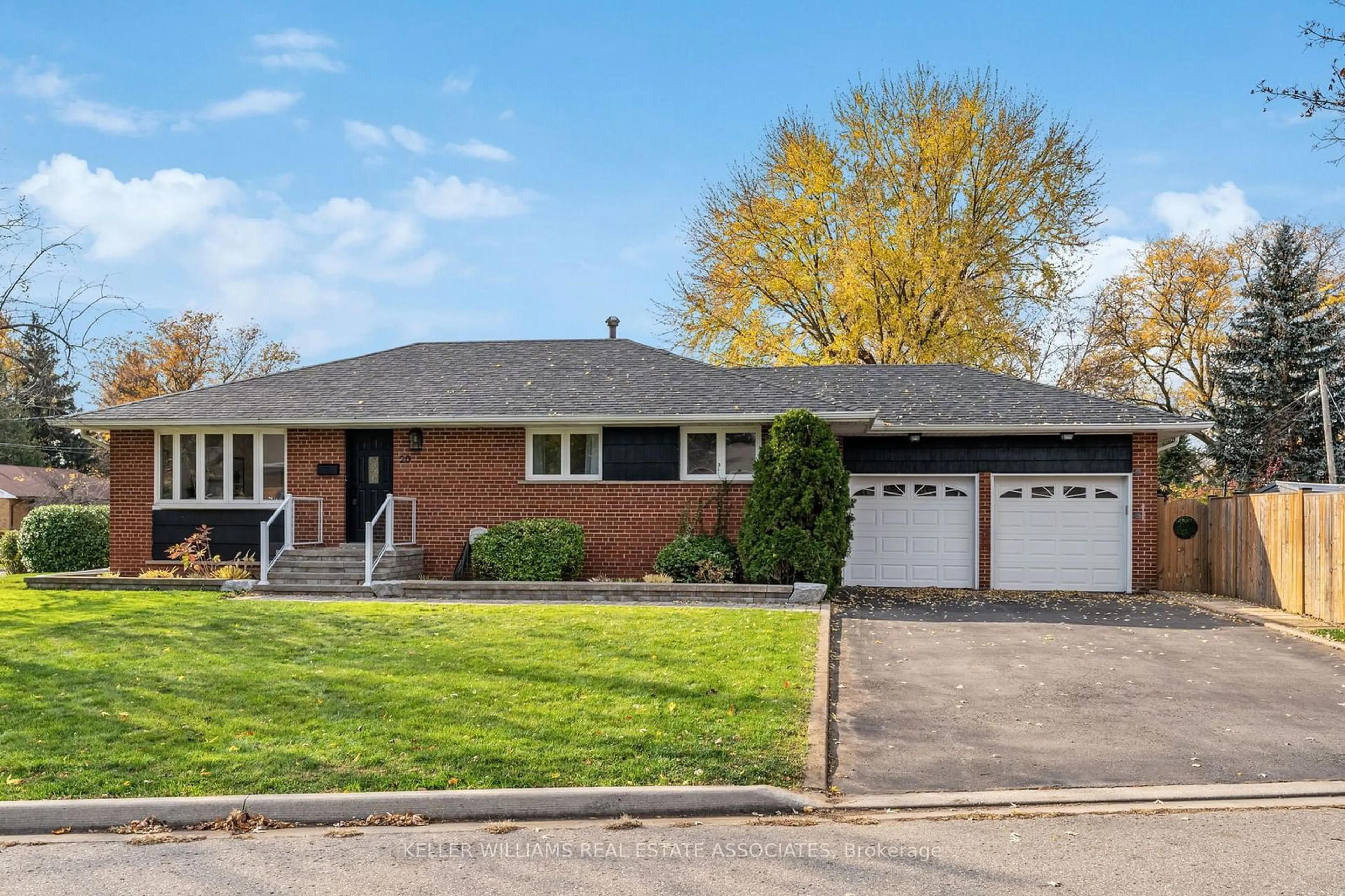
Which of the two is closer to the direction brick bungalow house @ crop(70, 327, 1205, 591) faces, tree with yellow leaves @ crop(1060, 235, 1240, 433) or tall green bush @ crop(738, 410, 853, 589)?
the tall green bush

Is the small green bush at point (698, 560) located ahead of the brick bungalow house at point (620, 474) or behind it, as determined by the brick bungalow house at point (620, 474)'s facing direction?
ahead

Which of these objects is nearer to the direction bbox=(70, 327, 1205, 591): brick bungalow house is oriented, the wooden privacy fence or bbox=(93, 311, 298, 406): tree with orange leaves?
the wooden privacy fence

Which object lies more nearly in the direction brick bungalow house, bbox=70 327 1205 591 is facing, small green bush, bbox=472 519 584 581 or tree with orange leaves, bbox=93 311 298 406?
the small green bush

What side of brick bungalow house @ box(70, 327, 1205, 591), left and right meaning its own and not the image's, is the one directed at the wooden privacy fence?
left

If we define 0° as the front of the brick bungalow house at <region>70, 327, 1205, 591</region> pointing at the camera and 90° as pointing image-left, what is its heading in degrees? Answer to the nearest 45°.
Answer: approximately 0°

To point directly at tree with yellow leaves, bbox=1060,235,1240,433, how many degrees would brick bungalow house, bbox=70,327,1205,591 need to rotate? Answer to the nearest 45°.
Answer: approximately 135° to its left

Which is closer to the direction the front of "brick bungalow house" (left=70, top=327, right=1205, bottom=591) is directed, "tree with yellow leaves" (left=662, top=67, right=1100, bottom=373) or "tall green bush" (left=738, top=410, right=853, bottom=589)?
the tall green bush

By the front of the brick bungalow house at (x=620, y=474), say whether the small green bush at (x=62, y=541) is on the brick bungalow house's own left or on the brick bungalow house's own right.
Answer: on the brick bungalow house's own right
